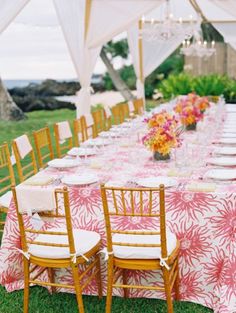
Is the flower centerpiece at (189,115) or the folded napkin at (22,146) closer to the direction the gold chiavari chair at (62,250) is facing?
the flower centerpiece

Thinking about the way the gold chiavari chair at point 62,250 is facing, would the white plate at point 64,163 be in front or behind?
in front

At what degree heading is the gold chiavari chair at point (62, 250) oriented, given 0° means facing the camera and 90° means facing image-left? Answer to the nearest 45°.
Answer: approximately 225°

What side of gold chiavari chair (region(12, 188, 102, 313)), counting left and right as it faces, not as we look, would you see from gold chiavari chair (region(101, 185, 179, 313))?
right

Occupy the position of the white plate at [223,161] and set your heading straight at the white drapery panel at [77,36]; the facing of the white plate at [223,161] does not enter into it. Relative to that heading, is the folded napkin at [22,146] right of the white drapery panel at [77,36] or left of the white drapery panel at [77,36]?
left

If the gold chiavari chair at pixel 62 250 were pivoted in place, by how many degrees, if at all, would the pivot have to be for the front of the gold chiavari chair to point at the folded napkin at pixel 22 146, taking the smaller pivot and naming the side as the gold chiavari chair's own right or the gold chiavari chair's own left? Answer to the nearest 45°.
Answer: approximately 45° to the gold chiavari chair's own left

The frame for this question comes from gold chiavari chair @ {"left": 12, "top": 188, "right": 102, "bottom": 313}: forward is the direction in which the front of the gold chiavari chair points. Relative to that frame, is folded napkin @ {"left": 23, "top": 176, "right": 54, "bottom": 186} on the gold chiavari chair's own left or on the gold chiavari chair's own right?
on the gold chiavari chair's own left
